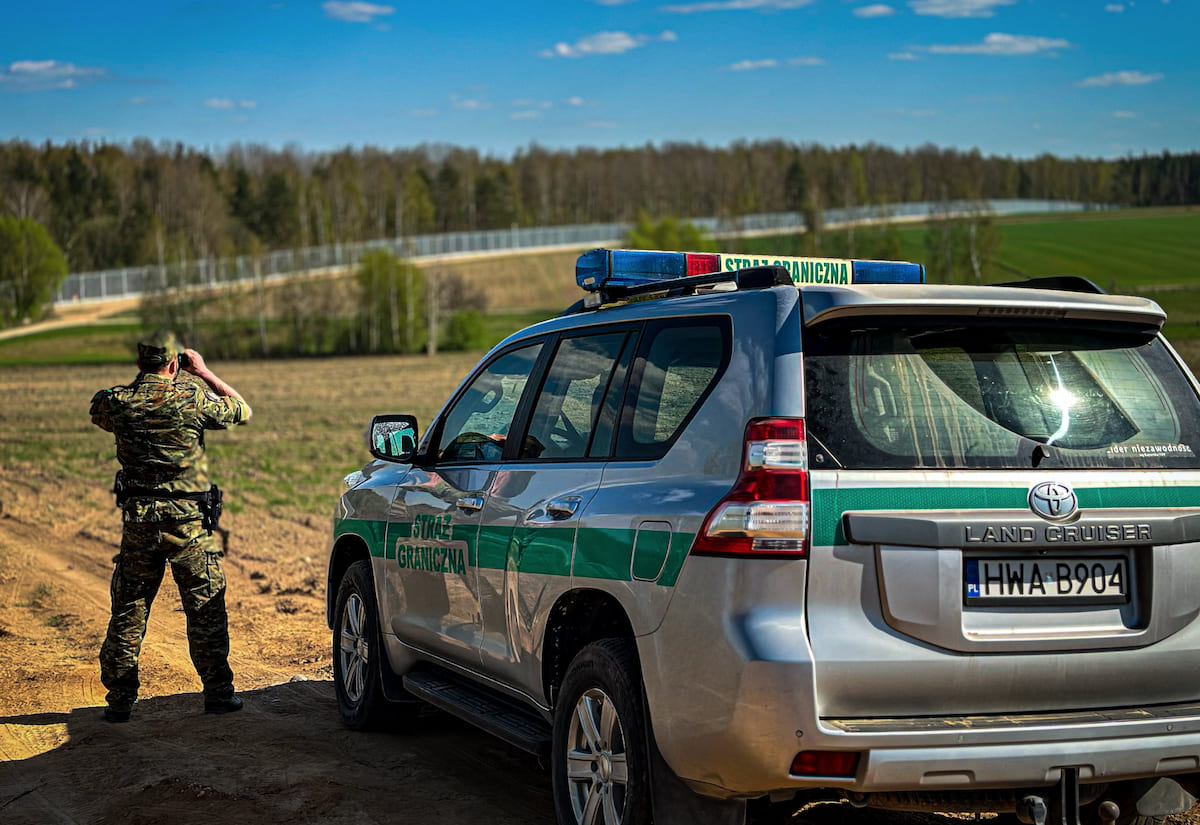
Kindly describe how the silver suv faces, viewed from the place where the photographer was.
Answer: facing away from the viewer and to the left of the viewer
